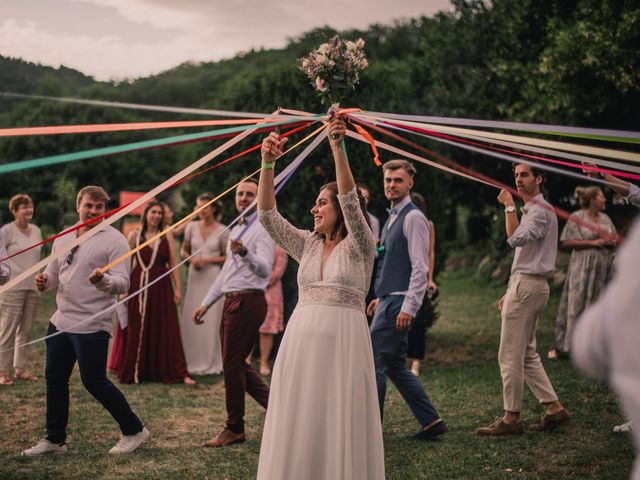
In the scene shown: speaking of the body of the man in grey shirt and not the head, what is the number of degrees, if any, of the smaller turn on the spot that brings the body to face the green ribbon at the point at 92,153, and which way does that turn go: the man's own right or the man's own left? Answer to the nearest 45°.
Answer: approximately 45° to the man's own left

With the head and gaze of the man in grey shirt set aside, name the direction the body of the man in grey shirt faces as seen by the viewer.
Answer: to the viewer's left

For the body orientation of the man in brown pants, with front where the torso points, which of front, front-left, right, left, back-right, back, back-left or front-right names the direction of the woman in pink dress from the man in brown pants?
back-right

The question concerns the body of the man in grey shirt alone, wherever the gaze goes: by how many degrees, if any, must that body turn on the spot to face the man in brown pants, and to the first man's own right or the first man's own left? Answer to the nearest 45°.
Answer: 0° — they already face them

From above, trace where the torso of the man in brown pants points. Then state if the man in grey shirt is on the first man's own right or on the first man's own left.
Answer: on the first man's own left

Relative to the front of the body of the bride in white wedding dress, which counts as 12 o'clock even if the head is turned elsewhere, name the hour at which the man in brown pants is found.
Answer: The man in brown pants is roughly at 4 o'clock from the bride in white wedding dress.

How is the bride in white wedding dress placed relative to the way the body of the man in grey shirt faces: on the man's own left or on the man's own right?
on the man's own left

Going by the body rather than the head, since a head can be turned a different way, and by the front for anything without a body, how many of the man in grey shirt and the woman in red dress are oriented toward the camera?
1

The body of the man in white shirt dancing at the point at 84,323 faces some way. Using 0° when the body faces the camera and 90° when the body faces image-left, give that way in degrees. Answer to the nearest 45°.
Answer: approximately 45°
